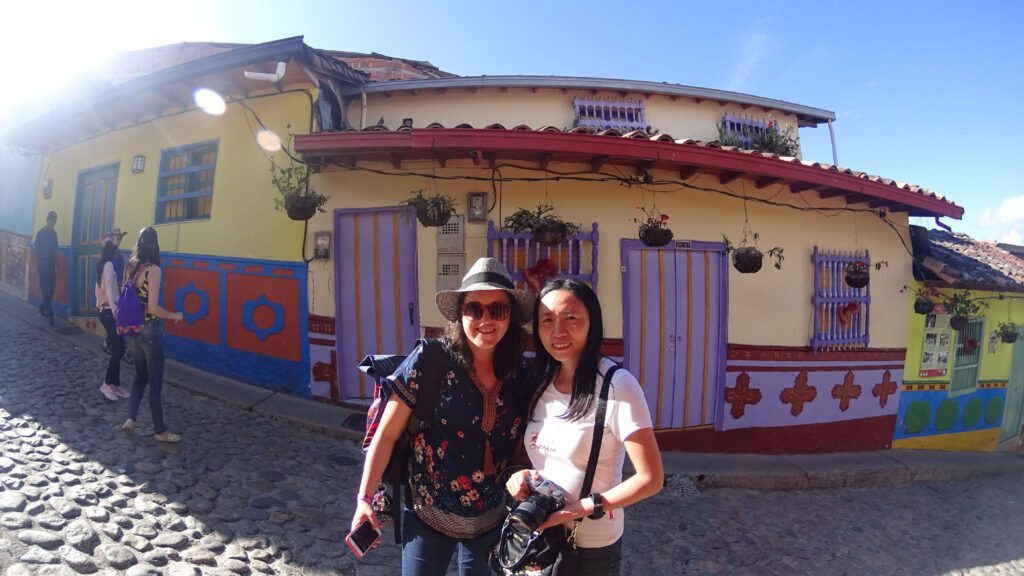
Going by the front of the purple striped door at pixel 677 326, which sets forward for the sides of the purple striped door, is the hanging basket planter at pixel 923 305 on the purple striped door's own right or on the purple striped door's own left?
on the purple striped door's own left

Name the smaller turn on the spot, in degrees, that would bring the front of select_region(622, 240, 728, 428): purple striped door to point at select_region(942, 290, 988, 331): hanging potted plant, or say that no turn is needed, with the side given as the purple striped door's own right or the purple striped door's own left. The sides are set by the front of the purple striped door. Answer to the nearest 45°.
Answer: approximately 135° to the purple striped door's own left

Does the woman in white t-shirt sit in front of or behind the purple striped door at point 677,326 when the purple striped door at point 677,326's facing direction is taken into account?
in front

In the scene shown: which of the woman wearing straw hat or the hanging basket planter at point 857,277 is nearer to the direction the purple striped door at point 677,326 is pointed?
the woman wearing straw hat

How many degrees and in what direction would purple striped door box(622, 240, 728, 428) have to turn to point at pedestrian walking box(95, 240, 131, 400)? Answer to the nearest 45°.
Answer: approximately 45° to its right

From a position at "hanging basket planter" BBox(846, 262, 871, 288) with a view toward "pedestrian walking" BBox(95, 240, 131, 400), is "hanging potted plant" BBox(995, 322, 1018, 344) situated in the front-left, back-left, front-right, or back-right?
back-right

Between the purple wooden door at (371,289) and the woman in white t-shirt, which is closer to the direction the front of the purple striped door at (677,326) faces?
the woman in white t-shirt

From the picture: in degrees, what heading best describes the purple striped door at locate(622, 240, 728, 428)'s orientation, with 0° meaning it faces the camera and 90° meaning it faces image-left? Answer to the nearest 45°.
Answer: approximately 0°

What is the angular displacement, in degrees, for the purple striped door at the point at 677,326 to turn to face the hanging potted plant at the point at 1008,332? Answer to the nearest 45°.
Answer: approximately 135° to its left

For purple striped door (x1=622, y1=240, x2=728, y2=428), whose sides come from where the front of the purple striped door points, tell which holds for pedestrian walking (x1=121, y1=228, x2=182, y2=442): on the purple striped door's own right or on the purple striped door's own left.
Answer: on the purple striped door's own right

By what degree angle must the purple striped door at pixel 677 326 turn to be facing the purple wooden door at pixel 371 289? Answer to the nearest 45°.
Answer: approximately 90° to its right
